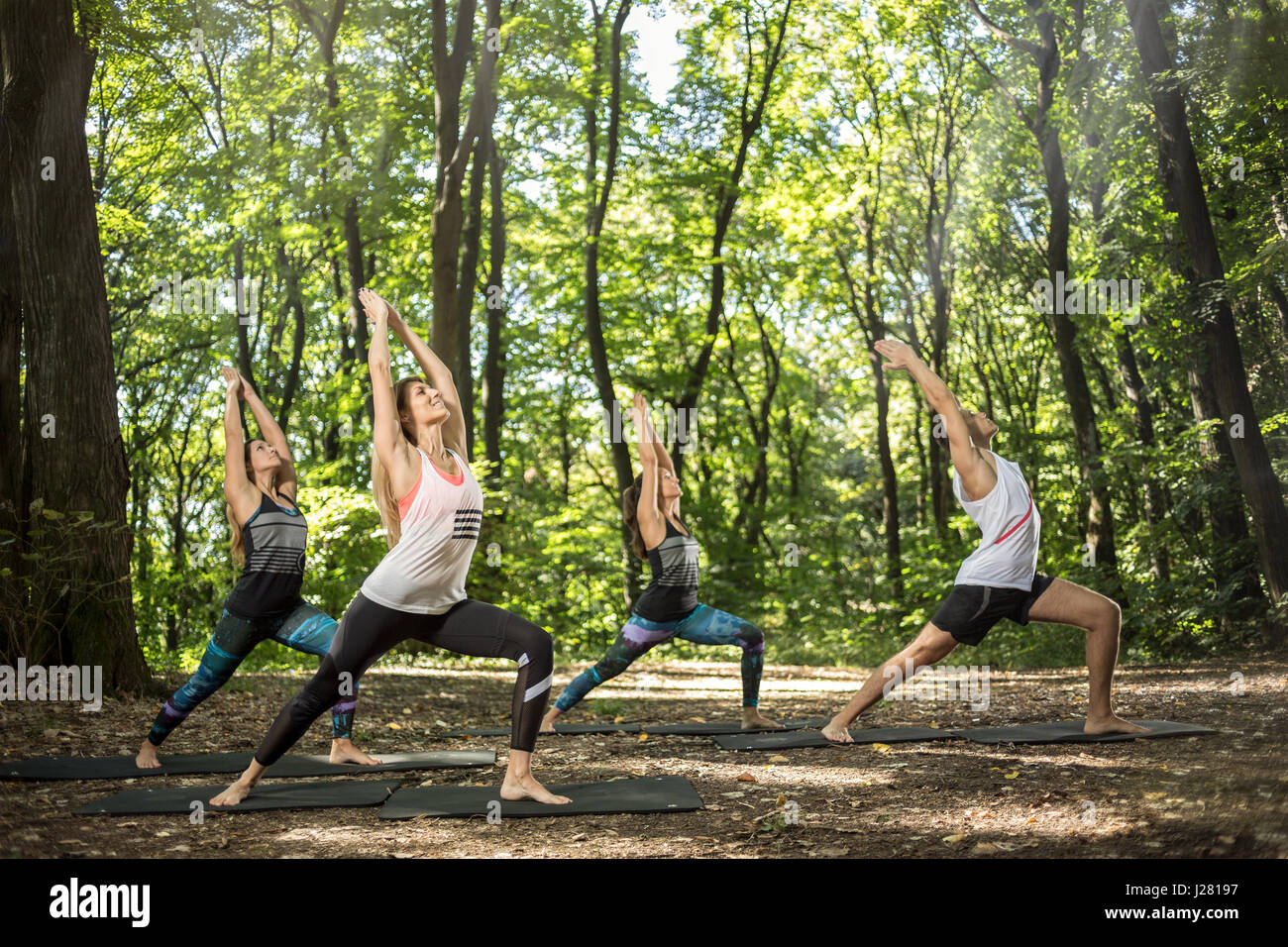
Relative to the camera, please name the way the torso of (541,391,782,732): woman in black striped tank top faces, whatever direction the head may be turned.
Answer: to the viewer's right

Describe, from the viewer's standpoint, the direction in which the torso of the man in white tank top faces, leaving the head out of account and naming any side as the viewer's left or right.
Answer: facing to the right of the viewer

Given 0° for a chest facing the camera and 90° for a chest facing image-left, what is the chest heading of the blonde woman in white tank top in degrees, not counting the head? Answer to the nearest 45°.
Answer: approximately 315°

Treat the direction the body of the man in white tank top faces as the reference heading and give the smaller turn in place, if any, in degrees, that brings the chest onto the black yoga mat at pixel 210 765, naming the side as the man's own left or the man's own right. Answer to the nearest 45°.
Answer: approximately 180°

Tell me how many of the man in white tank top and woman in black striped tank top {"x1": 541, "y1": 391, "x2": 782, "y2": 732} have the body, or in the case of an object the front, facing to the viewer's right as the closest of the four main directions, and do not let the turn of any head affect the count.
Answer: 2

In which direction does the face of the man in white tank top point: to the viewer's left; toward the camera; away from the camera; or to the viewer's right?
to the viewer's right

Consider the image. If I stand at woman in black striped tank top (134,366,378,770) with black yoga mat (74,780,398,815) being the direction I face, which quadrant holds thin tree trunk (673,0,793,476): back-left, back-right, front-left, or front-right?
back-left

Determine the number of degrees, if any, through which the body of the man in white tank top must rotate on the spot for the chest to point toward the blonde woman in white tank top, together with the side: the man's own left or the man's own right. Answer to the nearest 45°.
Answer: approximately 135° to the man's own right

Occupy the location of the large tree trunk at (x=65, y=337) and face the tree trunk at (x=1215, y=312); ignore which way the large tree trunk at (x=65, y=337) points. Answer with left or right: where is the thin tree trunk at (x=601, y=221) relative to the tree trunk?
left
